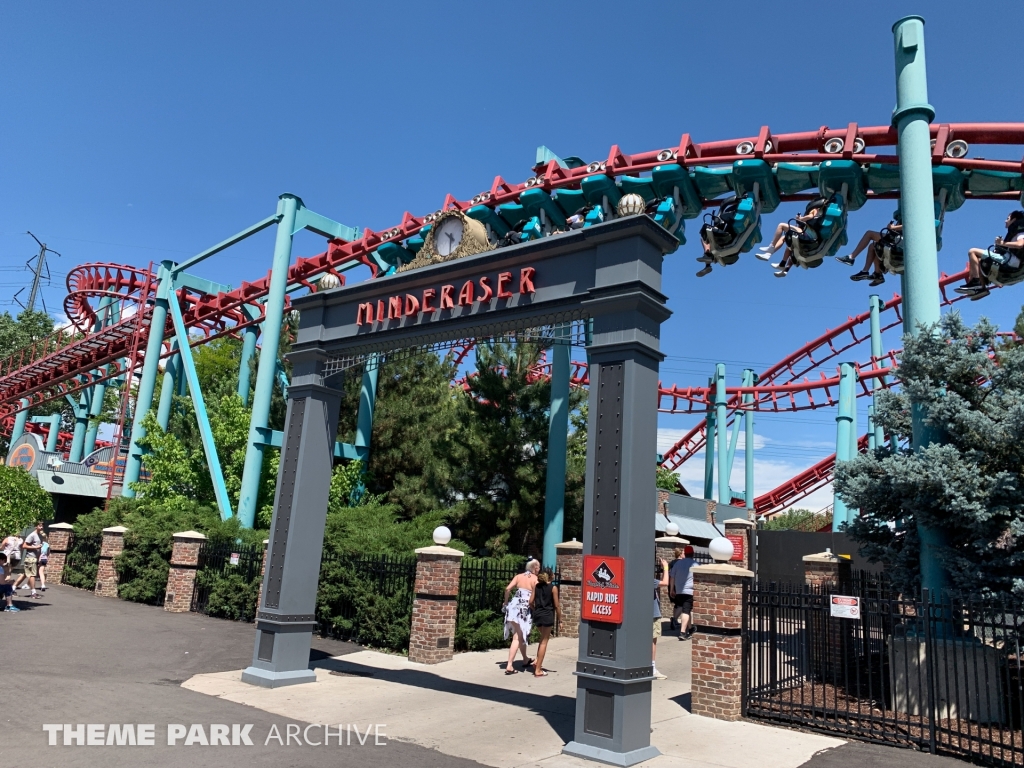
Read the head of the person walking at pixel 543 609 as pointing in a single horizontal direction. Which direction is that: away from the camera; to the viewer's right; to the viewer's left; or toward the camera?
away from the camera

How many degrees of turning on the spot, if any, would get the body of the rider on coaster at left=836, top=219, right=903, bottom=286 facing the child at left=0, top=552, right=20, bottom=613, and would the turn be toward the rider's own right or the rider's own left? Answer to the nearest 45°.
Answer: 0° — they already face them

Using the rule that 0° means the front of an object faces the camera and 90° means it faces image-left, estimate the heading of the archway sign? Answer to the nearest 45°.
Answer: approximately 45°

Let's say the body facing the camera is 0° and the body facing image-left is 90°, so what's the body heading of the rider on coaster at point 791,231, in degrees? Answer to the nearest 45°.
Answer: approximately 90°

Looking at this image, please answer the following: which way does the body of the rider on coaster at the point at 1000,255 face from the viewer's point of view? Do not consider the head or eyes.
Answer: to the viewer's left

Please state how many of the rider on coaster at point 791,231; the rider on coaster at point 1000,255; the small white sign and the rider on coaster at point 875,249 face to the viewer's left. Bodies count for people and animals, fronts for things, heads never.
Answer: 3

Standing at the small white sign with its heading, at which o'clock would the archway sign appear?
The archway sign is roughly at 2 o'clock from the small white sign.
